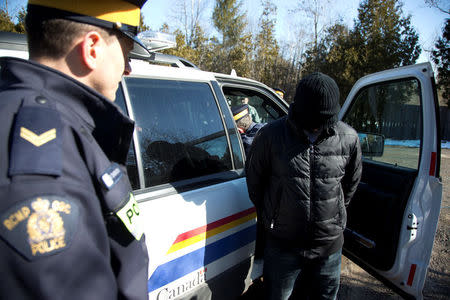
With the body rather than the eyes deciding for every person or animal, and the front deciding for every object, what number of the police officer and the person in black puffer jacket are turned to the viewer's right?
1

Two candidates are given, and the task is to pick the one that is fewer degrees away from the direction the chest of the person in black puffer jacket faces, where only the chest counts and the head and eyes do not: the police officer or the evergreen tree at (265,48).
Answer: the police officer

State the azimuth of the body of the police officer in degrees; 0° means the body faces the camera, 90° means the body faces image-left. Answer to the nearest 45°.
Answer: approximately 270°

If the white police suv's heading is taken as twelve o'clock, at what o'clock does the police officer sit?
The police officer is roughly at 5 o'clock from the white police suv.

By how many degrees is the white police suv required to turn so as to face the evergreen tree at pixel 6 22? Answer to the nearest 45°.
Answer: approximately 90° to its left

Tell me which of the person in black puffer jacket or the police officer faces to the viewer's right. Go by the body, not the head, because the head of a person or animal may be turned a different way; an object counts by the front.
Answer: the police officer

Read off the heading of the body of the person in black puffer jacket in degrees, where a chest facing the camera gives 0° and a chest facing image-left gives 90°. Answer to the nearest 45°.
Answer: approximately 0°

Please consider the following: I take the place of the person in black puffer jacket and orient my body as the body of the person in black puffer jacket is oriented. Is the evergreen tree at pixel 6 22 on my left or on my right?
on my right
